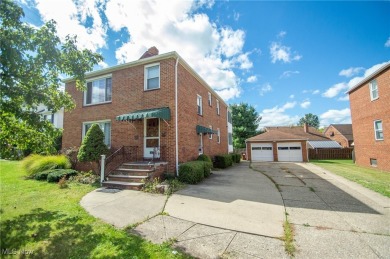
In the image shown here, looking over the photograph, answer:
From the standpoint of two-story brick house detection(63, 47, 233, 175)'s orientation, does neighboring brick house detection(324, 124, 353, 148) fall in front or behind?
behind

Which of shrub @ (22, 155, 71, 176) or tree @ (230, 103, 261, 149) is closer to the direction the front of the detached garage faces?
the shrub

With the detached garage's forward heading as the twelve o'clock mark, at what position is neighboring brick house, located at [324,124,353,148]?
The neighboring brick house is roughly at 7 o'clock from the detached garage.

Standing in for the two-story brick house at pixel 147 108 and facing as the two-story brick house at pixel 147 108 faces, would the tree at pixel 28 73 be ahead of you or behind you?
ahead

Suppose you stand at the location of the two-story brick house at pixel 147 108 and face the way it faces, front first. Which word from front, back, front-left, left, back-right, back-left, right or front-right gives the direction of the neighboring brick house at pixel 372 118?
back-left

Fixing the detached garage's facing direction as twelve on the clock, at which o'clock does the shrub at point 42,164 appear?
The shrub is roughly at 1 o'clock from the detached garage.

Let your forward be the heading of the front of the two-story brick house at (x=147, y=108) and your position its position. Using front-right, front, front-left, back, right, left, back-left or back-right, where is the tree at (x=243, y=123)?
back

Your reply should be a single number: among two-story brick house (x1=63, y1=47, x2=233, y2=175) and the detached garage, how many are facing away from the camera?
0

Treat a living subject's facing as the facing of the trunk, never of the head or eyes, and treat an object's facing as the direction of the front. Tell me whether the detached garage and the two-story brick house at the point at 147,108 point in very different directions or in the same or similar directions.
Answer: same or similar directions

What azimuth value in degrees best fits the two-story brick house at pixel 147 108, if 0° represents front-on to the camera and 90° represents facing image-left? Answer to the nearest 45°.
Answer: approximately 45°

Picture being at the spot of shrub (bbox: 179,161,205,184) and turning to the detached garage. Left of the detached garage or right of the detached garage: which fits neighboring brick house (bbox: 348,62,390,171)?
right

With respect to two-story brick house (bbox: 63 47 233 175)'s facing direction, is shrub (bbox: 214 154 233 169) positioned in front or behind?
behind

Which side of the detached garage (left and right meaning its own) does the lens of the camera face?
front
